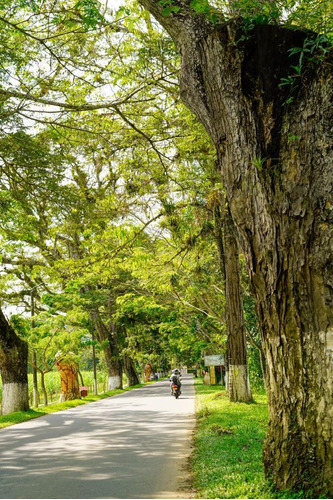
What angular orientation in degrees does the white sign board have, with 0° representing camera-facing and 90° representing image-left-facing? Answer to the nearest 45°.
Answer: approximately 0°

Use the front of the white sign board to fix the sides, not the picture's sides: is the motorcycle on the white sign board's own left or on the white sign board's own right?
on the white sign board's own right
